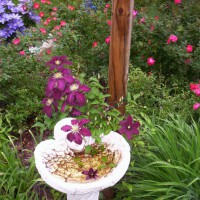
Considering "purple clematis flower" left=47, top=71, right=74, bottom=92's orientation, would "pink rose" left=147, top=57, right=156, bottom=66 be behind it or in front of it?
behind

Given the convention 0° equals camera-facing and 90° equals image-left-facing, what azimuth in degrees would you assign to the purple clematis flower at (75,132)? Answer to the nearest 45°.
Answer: approximately 0°

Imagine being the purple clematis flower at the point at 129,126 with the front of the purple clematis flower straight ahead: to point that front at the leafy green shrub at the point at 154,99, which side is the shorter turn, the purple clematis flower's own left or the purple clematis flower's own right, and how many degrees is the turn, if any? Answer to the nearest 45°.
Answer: approximately 180°

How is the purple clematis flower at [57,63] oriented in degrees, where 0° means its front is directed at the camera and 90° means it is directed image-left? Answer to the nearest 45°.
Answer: approximately 0°
